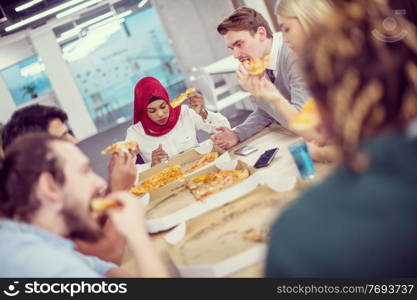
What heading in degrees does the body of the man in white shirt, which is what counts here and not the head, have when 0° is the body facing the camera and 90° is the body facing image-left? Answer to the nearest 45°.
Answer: approximately 45°

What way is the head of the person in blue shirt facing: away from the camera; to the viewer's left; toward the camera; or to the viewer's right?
to the viewer's right

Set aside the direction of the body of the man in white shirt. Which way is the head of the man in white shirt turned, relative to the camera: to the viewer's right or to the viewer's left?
to the viewer's left

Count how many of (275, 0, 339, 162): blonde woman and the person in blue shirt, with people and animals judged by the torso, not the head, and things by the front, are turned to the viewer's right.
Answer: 1

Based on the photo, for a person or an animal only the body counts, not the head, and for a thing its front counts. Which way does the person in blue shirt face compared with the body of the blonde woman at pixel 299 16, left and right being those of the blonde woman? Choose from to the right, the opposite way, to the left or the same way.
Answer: the opposite way

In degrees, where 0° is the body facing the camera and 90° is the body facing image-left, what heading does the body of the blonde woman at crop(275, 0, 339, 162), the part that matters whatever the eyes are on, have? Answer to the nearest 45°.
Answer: approximately 45°

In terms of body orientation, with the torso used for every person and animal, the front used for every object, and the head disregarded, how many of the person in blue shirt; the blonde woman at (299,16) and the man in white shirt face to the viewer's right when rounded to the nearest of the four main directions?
1

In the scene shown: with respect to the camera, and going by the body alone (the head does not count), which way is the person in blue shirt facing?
to the viewer's right

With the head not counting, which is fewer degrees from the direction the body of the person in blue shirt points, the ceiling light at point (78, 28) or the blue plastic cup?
the blue plastic cup

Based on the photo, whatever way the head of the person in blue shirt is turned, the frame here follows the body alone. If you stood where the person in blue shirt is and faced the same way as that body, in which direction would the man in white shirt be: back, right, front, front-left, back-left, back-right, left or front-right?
front-left

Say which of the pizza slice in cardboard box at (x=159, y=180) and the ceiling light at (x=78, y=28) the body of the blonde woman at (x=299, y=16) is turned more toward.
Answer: the pizza slice in cardboard box

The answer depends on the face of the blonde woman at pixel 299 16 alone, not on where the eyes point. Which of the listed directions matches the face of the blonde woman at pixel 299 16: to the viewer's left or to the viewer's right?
to the viewer's left
